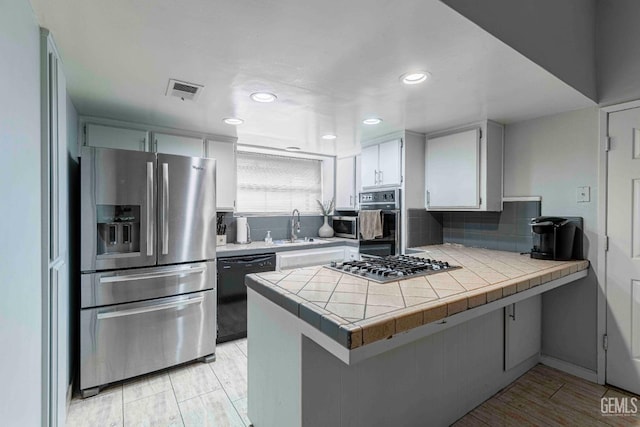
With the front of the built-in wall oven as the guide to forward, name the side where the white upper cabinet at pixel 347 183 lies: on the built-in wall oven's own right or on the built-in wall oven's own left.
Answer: on the built-in wall oven's own right

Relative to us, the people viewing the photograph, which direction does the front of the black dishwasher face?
facing the viewer and to the right of the viewer

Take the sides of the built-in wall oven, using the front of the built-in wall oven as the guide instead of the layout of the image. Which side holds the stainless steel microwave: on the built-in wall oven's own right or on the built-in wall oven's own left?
on the built-in wall oven's own right

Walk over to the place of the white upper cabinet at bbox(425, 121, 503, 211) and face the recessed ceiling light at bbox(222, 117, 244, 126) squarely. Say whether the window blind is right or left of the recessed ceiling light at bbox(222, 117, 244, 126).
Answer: right

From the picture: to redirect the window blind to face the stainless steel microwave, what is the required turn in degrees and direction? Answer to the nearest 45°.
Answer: approximately 45° to its left

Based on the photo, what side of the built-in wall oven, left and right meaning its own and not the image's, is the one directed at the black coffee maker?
left

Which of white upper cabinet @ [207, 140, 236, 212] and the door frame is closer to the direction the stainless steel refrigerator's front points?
the door frame

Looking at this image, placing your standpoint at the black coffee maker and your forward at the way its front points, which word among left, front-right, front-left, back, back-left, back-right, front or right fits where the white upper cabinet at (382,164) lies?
front-right

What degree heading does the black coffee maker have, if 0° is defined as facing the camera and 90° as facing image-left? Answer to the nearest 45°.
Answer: approximately 45°

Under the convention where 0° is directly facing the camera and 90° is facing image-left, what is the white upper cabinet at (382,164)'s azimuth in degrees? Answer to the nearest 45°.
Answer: approximately 45°

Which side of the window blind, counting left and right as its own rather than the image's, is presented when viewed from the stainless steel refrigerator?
right
